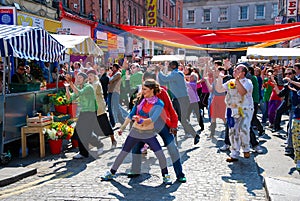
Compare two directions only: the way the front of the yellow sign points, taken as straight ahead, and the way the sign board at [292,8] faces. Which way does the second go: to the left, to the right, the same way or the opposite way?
the same way

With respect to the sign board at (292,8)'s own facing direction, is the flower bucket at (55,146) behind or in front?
in front

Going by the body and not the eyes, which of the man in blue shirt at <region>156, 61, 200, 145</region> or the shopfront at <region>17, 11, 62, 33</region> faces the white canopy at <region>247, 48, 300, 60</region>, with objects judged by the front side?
the shopfront

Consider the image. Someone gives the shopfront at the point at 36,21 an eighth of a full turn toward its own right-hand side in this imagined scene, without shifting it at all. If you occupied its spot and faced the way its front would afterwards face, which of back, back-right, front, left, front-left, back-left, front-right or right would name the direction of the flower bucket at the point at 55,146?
front

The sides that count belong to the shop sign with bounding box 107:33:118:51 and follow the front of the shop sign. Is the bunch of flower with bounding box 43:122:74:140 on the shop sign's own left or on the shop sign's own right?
on the shop sign's own right

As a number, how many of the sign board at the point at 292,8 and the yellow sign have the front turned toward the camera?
2

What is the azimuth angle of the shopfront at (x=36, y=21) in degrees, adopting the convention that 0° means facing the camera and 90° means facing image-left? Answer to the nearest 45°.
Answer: approximately 315°

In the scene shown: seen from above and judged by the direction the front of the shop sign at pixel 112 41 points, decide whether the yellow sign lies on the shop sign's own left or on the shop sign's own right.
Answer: on the shop sign's own left

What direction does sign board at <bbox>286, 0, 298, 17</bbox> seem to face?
toward the camera

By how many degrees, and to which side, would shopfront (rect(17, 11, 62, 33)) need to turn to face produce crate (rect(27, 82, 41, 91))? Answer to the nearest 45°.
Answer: approximately 45° to its right

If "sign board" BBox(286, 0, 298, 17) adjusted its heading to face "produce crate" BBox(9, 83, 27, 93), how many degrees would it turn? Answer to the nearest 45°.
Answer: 0° — it already faces it
